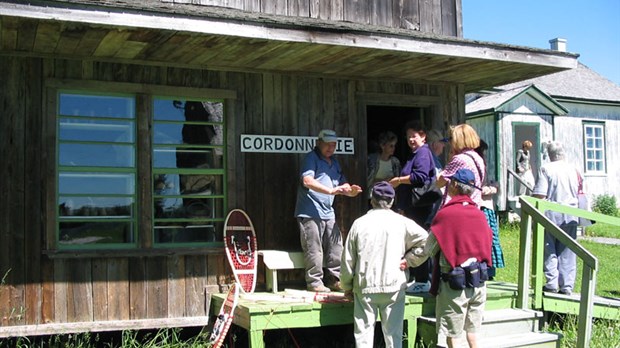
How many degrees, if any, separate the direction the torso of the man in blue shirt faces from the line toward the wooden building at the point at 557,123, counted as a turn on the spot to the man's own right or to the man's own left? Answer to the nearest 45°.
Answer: approximately 90° to the man's own left

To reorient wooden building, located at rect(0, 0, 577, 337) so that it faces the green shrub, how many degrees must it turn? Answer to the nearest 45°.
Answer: approximately 135° to its left

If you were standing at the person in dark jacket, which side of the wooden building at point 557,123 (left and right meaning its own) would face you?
front

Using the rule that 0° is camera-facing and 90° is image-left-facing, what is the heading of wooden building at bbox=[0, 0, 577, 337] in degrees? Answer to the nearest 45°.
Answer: approximately 0°

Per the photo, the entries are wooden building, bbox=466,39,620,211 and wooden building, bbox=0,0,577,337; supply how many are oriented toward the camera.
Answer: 2

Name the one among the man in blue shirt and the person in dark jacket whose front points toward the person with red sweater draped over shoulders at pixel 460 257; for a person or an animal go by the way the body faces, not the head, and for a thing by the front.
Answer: the man in blue shirt

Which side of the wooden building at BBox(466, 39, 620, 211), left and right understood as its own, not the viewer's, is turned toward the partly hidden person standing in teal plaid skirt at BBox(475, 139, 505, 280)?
front

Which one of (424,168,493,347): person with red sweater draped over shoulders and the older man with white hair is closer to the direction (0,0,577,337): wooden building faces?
the person with red sweater draped over shoulders
